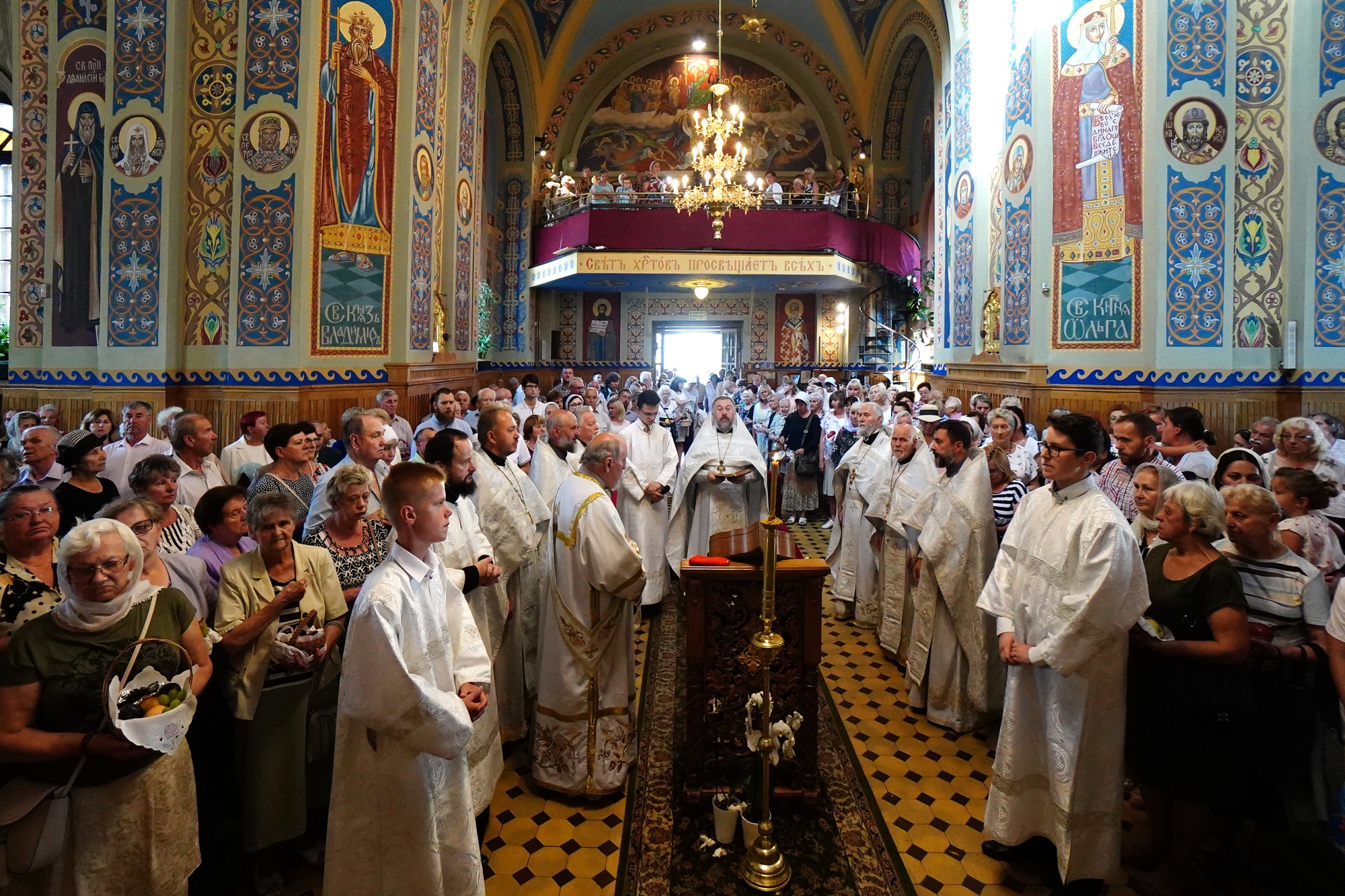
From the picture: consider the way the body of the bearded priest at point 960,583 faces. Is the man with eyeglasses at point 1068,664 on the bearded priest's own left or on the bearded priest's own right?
on the bearded priest's own left

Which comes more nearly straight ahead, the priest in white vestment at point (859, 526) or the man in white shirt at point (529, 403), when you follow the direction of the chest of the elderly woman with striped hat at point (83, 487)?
the priest in white vestment

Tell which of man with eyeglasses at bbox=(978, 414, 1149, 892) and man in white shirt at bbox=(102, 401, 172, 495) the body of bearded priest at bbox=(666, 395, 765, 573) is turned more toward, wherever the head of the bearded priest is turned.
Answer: the man with eyeglasses

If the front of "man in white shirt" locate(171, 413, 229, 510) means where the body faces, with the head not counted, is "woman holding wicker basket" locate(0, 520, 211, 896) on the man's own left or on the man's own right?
on the man's own right
